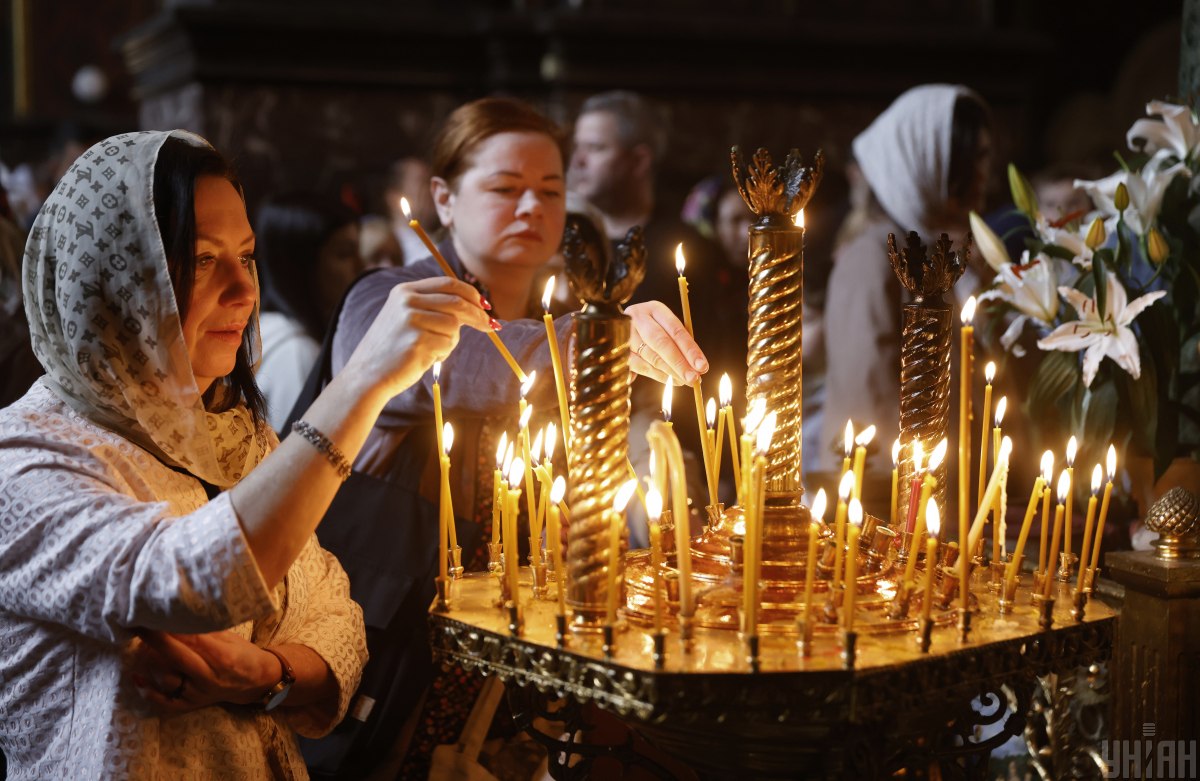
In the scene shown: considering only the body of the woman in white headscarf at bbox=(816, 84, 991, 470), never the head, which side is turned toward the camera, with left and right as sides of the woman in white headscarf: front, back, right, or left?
right

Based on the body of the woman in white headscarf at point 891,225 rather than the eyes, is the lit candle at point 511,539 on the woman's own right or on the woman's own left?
on the woman's own right

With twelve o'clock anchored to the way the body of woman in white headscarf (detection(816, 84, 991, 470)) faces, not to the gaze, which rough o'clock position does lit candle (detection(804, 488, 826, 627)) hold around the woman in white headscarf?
The lit candle is roughly at 3 o'clock from the woman in white headscarf.

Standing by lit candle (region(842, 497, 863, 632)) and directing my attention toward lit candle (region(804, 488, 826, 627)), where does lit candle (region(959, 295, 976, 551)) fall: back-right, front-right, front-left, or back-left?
back-right

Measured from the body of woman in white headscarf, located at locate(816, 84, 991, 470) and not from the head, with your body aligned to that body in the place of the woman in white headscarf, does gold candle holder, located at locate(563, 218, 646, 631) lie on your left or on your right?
on your right

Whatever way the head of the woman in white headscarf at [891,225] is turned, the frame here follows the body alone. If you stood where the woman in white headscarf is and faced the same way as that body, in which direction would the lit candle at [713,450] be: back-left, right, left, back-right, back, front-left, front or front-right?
right

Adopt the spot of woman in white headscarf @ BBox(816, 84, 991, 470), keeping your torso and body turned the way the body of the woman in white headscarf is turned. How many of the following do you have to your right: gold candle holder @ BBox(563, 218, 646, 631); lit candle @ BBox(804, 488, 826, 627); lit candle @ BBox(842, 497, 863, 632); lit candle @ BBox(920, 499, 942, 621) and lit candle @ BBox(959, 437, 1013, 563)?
5

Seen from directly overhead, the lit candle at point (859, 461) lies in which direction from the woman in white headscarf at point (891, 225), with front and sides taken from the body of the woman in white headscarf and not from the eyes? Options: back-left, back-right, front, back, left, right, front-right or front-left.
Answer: right

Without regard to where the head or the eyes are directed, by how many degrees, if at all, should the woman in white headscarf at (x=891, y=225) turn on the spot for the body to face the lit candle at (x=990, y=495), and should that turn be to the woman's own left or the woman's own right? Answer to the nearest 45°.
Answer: approximately 90° to the woman's own right
